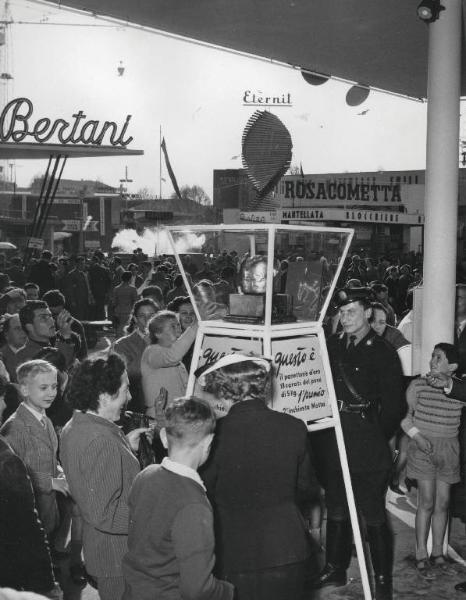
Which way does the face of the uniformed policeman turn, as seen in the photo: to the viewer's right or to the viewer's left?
to the viewer's left

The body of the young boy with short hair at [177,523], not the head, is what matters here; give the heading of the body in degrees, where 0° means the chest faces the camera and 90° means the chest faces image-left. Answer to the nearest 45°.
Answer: approximately 225°

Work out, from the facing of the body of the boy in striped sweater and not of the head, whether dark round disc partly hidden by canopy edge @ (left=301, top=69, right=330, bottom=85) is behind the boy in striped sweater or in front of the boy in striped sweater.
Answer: behind

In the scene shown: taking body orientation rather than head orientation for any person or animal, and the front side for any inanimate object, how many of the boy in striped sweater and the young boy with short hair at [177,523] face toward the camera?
1

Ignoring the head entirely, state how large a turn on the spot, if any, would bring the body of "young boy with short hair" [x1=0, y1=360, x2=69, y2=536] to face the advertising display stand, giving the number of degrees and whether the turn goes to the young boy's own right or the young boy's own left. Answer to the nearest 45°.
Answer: approximately 45° to the young boy's own left

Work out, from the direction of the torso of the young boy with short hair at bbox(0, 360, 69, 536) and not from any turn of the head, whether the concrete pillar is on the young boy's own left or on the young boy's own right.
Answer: on the young boy's own left

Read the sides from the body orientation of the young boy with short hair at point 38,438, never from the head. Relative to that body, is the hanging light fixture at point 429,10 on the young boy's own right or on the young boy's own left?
on the young boy's own left

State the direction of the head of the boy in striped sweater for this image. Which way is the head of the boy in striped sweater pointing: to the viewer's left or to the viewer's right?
to the viewer's left
